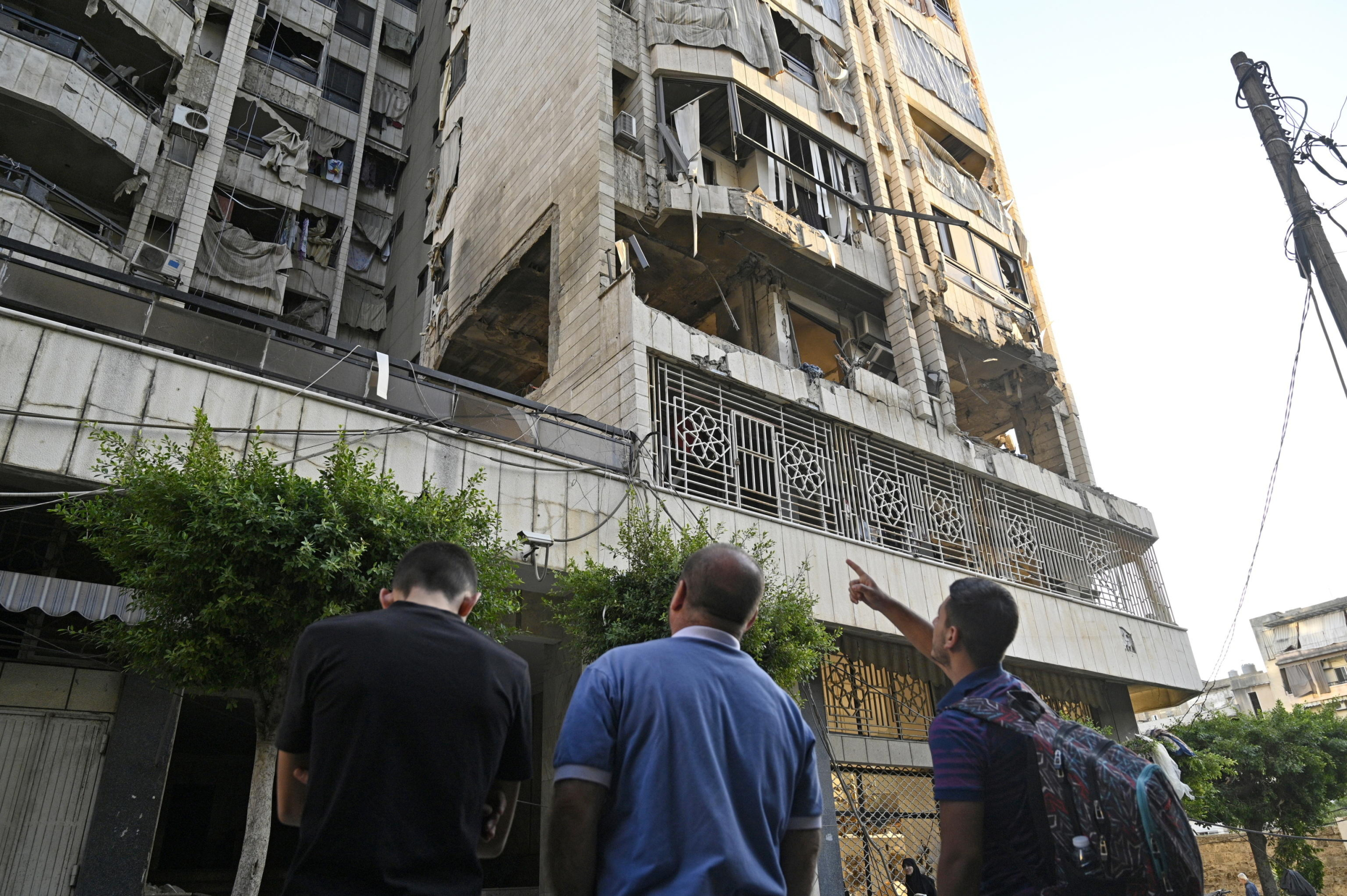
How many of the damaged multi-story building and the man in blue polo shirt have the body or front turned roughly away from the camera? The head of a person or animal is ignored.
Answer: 1

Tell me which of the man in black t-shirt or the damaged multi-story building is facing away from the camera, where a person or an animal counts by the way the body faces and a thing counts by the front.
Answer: the man in black t-shirt

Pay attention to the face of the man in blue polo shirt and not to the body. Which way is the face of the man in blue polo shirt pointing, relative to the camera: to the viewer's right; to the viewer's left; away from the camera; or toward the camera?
away from the camera

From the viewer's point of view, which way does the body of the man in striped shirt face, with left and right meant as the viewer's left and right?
facing away from the viewer and to the left of the viewer

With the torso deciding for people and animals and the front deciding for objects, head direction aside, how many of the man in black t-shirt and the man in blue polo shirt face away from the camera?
2

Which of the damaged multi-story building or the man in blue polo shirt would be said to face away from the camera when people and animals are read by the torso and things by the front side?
the man in blue polo shirt

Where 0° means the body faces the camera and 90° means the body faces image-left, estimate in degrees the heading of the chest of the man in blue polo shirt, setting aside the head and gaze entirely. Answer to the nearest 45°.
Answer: approximately 180°

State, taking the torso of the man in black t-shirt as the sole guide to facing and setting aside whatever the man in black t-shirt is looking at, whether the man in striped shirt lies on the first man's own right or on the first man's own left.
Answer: on the first man's own right

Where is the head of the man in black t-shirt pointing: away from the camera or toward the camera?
away from the camera

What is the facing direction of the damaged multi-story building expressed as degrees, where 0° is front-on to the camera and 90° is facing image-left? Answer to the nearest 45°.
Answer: approximately 315°

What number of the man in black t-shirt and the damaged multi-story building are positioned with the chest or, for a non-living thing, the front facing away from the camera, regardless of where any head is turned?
1

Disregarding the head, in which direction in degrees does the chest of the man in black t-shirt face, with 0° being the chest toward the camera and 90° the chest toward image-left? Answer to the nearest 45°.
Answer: approximately 180°

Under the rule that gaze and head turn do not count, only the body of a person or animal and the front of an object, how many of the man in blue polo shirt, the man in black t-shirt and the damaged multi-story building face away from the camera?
2

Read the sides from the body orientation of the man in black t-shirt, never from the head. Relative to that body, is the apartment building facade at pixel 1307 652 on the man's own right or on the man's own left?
on the man's own right
